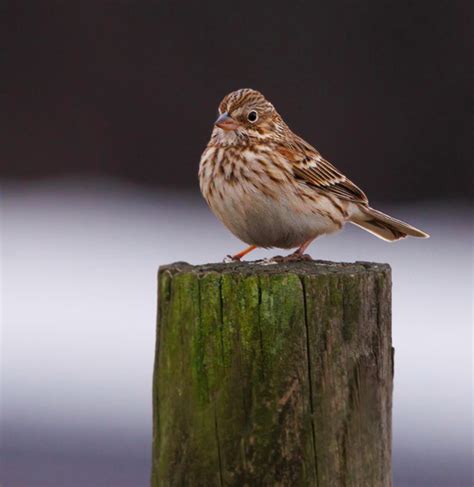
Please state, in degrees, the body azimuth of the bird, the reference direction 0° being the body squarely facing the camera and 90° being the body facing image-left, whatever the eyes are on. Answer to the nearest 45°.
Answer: approximately 45°
